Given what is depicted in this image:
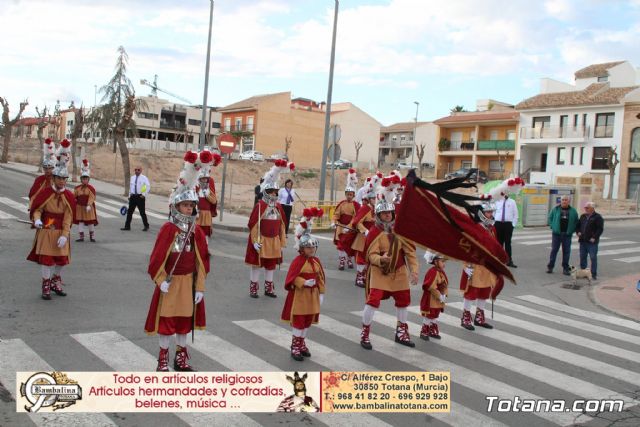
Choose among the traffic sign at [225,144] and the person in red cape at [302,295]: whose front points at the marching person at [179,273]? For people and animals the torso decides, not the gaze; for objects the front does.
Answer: the traffic sign

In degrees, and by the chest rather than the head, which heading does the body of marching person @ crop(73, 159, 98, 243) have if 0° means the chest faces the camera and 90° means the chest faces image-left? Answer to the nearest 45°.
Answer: approximately 0°

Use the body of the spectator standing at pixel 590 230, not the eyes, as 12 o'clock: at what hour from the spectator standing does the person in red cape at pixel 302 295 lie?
The person in red cape is roughly at 11 o'clock from the spectator standing.

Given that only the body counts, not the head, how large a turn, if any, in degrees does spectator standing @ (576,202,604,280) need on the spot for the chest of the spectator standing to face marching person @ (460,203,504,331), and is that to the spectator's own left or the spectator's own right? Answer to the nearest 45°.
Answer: approximately 45° to the spectator's own left

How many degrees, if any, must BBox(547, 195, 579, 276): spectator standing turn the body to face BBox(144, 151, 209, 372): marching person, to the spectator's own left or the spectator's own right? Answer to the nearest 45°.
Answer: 0° — they already face them

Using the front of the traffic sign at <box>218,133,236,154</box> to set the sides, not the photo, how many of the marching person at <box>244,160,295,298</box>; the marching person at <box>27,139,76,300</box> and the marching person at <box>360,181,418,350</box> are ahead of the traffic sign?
3

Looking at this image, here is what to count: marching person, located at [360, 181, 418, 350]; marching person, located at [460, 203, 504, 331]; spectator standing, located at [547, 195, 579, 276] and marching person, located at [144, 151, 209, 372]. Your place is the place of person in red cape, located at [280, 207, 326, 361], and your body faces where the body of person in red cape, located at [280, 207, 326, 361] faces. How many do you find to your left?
3

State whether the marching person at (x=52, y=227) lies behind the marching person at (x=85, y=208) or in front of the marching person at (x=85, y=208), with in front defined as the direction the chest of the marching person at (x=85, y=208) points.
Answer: in front

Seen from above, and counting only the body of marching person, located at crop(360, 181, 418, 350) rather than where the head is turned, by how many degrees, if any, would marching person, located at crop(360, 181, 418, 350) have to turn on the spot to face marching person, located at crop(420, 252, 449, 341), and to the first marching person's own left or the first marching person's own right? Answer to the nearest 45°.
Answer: approximately 135° to the first marching person's own left

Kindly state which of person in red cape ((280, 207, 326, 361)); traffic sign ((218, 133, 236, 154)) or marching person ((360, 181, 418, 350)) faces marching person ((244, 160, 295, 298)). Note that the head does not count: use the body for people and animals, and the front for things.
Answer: the traffic sign
